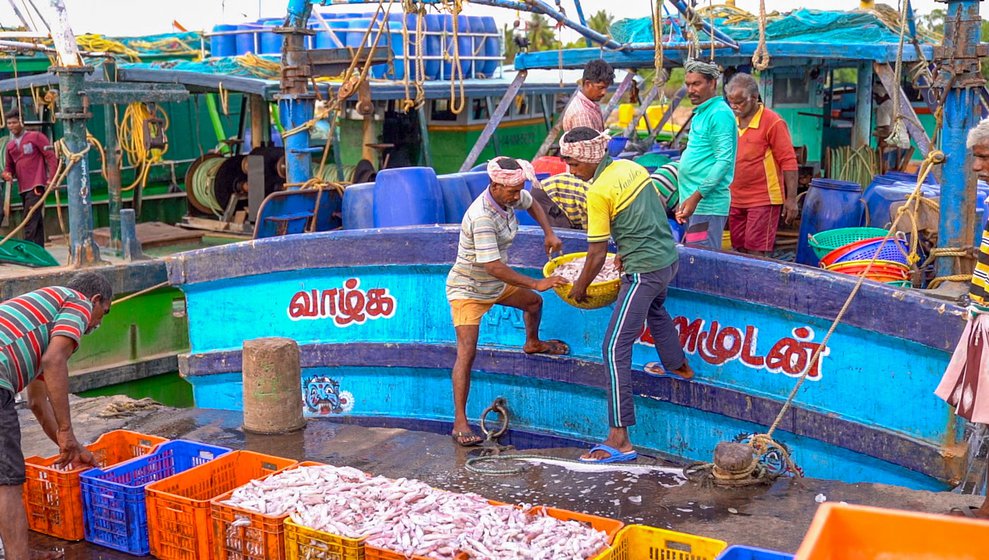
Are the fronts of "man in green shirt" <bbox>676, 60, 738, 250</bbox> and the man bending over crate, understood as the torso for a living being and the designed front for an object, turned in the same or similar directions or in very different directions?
very different directions

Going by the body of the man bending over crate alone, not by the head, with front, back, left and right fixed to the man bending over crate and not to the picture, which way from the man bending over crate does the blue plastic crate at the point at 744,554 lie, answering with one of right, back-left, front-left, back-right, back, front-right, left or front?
front-right

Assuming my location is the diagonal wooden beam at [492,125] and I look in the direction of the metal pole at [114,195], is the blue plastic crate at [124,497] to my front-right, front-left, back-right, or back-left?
front-left

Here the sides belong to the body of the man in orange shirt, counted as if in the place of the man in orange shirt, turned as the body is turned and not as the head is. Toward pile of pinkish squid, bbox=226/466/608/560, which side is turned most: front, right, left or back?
front

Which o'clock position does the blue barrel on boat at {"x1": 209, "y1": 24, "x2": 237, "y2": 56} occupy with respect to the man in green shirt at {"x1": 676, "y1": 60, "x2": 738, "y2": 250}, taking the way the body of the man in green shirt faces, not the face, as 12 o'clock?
The blue barrel on boat is roughly at 3 o'clock from the man in green shirt.

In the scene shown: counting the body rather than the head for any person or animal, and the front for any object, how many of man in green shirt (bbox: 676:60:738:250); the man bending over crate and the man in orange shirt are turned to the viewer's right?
1

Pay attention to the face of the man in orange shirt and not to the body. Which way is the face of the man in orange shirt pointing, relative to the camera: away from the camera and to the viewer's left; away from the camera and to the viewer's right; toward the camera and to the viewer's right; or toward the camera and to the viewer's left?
toward the camera and to the viewer's left

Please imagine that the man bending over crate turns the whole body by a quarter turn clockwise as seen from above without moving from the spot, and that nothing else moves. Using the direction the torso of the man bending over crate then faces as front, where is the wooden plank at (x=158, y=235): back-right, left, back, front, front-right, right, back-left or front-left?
back

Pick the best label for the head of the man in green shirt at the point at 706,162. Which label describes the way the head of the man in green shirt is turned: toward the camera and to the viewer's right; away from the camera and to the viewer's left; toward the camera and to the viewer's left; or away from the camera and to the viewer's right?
toward the camera and to the viewer's left

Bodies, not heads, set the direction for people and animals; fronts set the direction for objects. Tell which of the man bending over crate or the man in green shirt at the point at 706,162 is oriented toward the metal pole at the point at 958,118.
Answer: the man bending over crate

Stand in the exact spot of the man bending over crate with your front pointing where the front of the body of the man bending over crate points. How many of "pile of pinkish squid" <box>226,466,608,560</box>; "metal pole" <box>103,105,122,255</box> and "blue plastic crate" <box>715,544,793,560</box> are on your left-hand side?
1

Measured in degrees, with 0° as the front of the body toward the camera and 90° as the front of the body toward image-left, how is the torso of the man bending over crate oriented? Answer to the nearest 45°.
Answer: approximately 270°

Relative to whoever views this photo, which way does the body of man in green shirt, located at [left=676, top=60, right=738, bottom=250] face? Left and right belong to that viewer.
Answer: facing the viewer and to the left of the viewer

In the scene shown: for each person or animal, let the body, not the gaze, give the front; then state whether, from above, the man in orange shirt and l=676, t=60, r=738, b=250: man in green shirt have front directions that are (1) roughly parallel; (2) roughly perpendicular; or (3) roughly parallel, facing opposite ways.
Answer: roughly parallel

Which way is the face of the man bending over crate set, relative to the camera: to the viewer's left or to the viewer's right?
to the viewer's right

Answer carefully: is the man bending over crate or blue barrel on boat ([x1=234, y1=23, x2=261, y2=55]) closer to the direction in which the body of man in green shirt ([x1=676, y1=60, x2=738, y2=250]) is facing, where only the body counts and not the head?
the man bending over crate

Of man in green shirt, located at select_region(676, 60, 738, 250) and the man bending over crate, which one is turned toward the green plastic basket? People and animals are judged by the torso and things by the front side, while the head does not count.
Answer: the man bending over crate

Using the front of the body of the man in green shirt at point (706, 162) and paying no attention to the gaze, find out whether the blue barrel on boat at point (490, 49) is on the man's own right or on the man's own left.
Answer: on the man's own right
